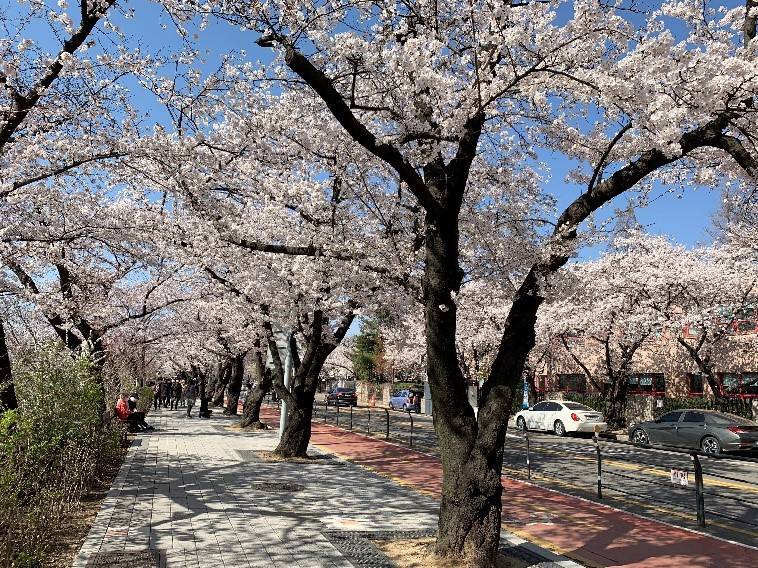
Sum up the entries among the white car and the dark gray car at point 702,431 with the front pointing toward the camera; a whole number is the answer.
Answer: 0

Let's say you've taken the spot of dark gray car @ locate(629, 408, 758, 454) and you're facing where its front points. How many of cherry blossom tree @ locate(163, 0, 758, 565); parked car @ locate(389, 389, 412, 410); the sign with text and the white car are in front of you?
2

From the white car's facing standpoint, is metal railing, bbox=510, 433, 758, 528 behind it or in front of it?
behind

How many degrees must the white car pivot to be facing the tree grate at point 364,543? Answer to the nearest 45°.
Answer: approximately 135° to its left

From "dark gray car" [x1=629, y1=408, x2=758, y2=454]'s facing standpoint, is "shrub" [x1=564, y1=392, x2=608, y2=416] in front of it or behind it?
in front

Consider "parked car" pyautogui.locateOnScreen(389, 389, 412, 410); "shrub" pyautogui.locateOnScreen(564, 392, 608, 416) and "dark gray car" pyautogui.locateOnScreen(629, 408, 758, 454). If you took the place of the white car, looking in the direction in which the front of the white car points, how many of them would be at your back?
1

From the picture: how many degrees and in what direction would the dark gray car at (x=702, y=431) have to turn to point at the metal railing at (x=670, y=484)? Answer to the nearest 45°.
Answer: approximately 135° to its left

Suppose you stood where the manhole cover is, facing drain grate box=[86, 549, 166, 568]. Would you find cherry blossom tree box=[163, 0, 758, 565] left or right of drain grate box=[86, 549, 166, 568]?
left

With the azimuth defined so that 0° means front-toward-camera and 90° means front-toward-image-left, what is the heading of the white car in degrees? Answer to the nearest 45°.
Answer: approximately 135°

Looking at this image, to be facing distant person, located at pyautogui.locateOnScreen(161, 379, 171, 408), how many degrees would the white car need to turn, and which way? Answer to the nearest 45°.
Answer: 0° — it already faces them

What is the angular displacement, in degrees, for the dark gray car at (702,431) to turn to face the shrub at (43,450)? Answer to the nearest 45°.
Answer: approximately 90° to its left

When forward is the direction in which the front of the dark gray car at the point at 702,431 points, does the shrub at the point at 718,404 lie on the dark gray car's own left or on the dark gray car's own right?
on the dark gray car's own right

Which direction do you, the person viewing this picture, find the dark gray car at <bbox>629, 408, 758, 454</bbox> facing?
facing away from the viewer and to the left of the viewer

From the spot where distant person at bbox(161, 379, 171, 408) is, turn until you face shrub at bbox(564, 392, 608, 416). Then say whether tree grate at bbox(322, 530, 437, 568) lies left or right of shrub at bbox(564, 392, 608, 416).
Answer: right

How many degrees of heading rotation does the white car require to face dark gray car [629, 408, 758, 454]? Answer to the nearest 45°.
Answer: approximately 180°
